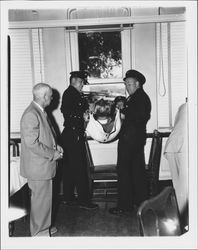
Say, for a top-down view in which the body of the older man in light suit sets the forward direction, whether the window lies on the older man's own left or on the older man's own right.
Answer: on the older man's own left

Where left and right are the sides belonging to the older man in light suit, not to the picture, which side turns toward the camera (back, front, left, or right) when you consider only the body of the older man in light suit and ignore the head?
right

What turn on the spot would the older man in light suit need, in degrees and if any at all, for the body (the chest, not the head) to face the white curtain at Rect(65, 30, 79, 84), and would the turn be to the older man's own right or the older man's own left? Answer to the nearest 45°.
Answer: approximately 90° to the older man's own left
